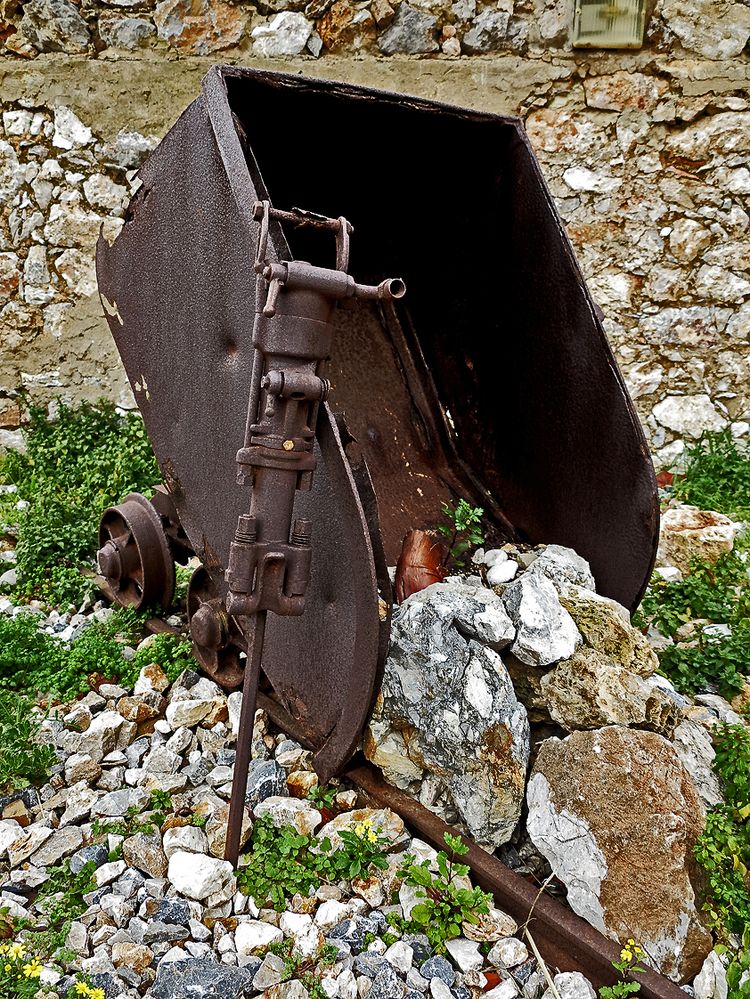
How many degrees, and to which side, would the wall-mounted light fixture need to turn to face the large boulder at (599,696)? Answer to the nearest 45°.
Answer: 0° — it already faces it

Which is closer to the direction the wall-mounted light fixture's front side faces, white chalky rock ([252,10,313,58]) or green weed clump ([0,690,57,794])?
the green weed clump

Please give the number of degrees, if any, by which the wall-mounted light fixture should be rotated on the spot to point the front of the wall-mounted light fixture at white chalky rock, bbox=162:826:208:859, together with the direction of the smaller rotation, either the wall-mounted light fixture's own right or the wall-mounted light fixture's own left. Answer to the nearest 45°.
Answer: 0° — it already faces it

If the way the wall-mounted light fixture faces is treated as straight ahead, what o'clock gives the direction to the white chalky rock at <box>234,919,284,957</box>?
The white chalky rock is roughly at 12 o'clock from the wall-mounted light fixture.

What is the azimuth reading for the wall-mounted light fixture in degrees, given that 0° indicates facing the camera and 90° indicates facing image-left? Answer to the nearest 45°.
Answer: approximately 0°

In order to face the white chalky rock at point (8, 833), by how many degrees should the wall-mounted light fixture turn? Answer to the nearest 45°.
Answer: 0° — it already faces it

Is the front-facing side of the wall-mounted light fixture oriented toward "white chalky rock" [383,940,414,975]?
yes

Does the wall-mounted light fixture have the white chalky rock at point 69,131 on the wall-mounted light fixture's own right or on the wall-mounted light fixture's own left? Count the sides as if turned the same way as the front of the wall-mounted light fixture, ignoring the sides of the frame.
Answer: on the wall-mounted light fixture's own right

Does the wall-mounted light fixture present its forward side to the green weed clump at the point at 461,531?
yes
